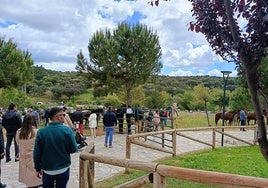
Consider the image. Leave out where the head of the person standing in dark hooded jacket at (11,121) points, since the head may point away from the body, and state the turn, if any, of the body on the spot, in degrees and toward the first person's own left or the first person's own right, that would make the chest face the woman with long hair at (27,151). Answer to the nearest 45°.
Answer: approximately 180°

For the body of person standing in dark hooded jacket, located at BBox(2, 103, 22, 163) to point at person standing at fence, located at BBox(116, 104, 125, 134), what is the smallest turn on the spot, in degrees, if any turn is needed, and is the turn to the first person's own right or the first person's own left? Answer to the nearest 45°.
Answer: approximately 45° to the first person's own right

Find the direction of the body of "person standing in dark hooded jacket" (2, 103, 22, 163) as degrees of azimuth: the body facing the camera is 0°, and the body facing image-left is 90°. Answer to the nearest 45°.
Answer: approximately 180°

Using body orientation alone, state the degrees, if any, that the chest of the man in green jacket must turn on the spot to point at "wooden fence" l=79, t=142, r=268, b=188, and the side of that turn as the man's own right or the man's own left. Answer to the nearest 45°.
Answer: approximately 135° to the man's own right

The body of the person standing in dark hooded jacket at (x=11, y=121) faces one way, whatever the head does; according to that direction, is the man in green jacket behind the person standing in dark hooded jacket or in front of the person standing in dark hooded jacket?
behind

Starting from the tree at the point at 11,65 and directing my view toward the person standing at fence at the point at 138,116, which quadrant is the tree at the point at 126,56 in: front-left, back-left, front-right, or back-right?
front-left

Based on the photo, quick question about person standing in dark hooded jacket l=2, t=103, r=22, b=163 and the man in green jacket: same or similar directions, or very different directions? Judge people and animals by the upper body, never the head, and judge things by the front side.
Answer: same or similar directions

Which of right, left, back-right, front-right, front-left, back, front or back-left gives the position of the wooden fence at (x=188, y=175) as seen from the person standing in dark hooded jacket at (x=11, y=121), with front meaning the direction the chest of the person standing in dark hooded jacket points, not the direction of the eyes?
back

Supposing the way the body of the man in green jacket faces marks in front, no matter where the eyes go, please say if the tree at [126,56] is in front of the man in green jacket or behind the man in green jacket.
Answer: in front

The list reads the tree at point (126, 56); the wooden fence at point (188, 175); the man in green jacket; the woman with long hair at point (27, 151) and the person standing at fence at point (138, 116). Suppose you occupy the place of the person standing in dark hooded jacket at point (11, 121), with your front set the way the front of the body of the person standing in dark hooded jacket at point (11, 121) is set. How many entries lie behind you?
3

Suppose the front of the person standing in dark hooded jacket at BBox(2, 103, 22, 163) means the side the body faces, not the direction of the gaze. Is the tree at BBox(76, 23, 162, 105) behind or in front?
in front

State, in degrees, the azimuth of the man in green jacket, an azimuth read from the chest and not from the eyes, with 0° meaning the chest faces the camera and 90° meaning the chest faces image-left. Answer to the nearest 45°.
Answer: approximately 180°

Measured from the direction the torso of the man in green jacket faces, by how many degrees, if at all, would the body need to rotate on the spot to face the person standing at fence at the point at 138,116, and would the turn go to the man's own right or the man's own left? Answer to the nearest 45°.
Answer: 0° — they already face them

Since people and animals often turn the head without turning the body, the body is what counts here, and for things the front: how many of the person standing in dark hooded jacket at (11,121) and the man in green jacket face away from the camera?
2

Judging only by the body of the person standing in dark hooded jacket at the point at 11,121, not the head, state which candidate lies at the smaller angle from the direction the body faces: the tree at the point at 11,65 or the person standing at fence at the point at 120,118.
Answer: the tree

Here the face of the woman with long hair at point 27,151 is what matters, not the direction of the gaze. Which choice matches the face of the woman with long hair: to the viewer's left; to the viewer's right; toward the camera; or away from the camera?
away from the camera

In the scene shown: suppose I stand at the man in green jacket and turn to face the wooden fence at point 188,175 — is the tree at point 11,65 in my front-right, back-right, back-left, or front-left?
back-left
